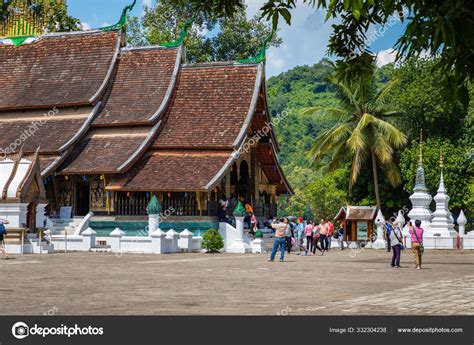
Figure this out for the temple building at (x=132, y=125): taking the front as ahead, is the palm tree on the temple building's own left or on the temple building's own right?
on the temple building's own left

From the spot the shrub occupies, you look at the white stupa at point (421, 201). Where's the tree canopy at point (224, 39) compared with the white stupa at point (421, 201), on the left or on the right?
left

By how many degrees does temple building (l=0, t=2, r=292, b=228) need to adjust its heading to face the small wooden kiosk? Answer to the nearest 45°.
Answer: approximately 45° to its left
